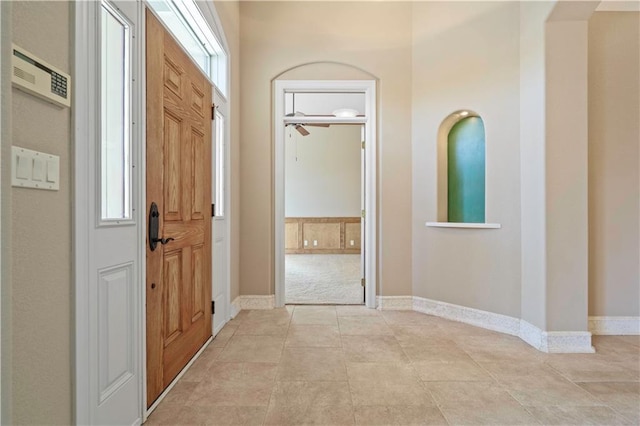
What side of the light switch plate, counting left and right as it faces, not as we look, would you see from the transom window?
left

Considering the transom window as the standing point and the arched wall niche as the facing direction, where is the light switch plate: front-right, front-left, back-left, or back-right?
back-right

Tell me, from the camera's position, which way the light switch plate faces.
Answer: facing the viewer and to the right of the viewer

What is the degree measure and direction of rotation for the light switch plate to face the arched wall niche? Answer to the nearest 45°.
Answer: approximately 45° to its left

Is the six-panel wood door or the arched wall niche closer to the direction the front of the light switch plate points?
the arched wall niche

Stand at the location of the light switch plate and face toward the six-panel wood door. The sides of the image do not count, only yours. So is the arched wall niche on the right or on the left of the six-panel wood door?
right

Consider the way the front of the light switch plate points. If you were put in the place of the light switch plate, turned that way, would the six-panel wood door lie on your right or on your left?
on your left

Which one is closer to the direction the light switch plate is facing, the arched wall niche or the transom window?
the arched wall niche
